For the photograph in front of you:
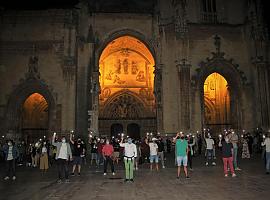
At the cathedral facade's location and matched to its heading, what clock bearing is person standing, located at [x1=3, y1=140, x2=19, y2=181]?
The person standing is roughly at 1 o'clock from the cathedral facade.

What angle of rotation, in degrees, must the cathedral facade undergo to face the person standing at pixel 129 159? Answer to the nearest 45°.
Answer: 0° — it already faces them
